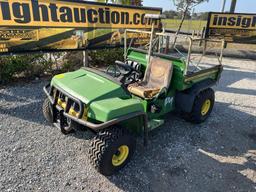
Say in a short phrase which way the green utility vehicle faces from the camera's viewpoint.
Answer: facing the viewer and to the left of the viewer
